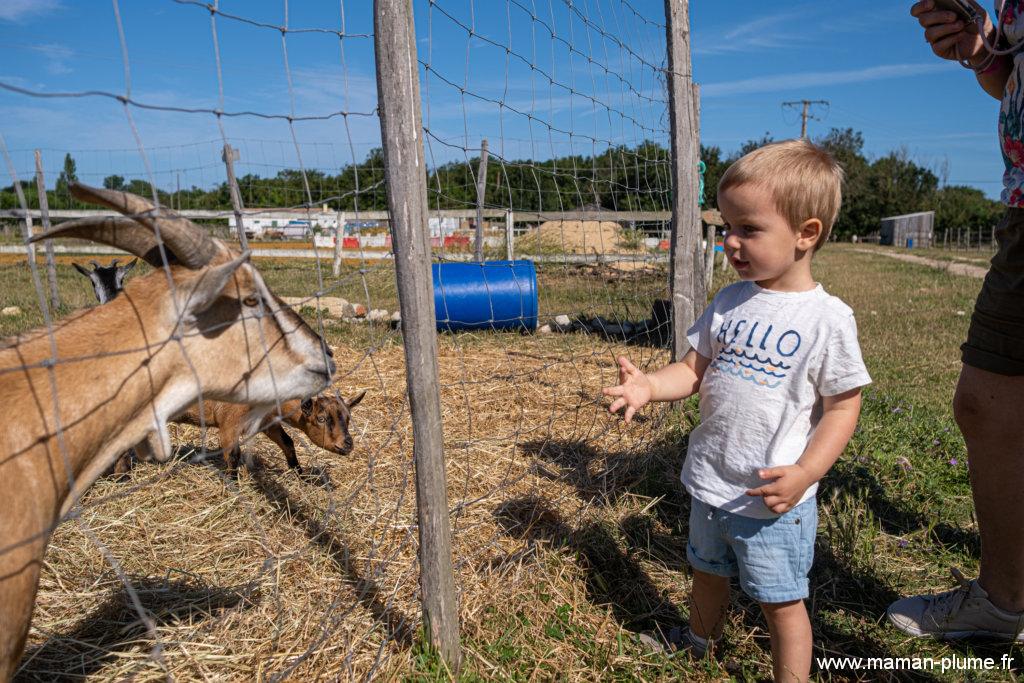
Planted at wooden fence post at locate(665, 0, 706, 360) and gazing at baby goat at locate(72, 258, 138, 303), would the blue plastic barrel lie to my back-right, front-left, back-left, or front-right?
front-right

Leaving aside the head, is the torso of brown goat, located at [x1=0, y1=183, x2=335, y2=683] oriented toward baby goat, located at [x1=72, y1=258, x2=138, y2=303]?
no

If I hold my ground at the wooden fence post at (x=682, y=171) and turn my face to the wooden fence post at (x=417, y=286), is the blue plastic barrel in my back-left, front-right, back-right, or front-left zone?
back-right

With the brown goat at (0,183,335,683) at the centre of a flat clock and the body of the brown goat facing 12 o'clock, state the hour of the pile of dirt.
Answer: The pile of dirt is roughly at 10 o'clock from the brown goat.

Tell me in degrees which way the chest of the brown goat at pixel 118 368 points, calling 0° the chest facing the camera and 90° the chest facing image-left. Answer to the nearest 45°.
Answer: approximately 270°

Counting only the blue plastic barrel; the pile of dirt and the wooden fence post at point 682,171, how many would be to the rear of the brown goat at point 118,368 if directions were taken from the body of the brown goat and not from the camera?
0

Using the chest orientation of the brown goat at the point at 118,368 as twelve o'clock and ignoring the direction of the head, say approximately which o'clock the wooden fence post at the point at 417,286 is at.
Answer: The wooden fence post is roughly at 12 o'clock from the brown goat.
